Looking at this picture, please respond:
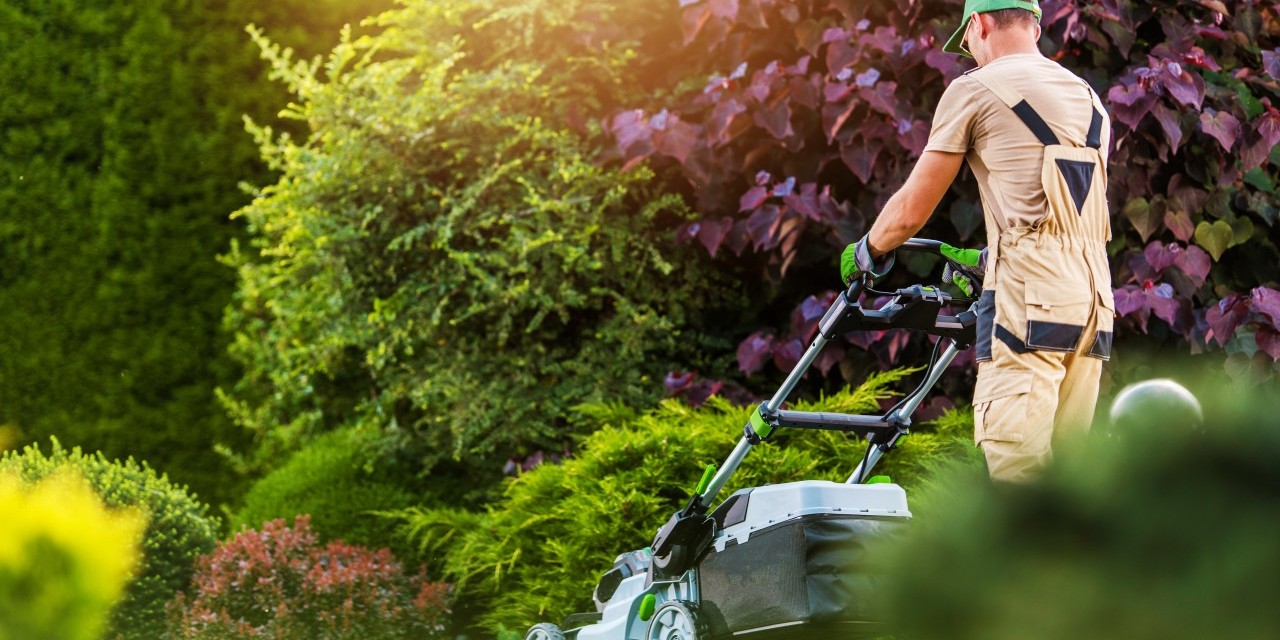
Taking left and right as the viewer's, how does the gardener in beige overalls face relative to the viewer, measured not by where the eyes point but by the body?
facing away from the viewer and to the left of the viewer

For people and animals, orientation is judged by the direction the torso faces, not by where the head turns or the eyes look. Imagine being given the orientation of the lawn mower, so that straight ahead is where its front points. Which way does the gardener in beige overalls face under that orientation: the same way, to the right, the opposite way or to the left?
the same way

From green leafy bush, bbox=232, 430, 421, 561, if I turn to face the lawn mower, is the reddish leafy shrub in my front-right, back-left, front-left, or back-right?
front-right

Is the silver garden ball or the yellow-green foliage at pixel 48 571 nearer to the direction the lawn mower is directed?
the yellow-green foliage

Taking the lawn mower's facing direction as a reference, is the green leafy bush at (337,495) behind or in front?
in front

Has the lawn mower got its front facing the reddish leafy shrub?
yes

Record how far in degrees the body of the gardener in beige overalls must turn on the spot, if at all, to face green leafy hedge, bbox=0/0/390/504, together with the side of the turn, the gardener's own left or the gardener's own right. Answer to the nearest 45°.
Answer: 0° — they already face it

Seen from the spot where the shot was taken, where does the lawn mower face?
facing away from the viewer and to the left of the viewer

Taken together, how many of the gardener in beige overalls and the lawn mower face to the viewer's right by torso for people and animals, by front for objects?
0

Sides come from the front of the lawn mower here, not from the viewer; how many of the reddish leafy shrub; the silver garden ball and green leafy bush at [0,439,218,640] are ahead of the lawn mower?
2

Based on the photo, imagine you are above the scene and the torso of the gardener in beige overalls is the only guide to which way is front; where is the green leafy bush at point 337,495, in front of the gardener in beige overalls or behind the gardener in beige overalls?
in front
